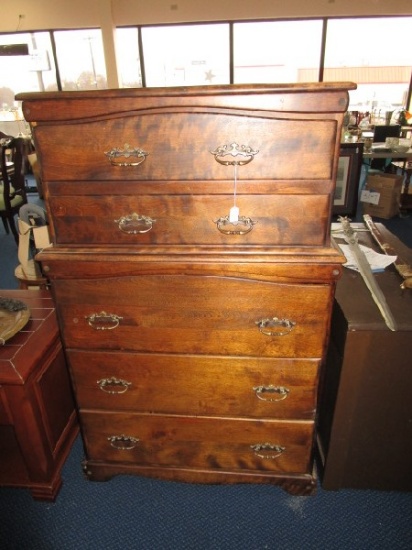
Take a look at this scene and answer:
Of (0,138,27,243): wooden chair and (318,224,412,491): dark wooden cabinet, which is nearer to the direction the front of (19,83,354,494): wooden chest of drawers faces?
the dark wooden cabinet

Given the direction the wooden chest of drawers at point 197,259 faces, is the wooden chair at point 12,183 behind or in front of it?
behind

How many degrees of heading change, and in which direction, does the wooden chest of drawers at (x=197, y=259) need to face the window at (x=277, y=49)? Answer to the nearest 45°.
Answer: approximately 180°

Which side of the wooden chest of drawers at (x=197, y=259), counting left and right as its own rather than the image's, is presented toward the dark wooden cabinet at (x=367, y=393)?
left

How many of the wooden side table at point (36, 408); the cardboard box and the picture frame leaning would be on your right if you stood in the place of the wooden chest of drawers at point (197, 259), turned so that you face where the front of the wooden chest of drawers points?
1

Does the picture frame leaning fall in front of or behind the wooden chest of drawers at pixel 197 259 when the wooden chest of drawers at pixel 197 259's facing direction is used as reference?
behind

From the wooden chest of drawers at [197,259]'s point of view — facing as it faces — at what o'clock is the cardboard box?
The cardboard box is roughly at 7 o'clock from the wooden chest of drawers.

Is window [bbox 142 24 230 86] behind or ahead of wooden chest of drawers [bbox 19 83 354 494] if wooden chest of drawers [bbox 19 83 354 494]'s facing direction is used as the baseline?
behind

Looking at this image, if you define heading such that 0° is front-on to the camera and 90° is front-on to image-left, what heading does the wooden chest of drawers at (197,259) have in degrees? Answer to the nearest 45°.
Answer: approximately 0°

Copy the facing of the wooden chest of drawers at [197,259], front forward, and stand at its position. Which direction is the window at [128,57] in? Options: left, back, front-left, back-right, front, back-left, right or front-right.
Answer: back

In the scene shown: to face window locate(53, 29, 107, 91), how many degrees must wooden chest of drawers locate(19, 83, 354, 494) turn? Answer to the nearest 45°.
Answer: approximately 180°

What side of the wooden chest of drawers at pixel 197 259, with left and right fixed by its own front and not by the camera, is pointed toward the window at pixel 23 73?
back
